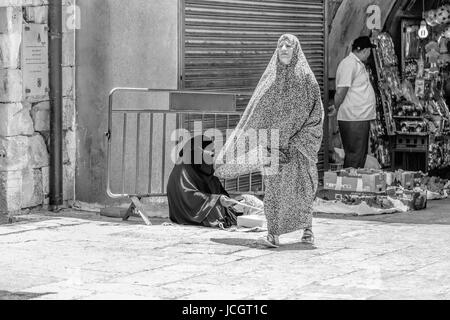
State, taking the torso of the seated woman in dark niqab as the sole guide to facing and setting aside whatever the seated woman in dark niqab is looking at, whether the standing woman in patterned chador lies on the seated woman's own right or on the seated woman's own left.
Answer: on the seated woman's own right

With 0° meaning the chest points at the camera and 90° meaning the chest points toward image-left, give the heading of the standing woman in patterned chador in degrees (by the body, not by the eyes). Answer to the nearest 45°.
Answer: approximately 45°

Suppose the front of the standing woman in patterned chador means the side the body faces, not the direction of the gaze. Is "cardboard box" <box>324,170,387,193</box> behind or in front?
behind

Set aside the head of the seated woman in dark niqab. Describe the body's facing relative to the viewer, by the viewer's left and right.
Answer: facing to the right of the viewer

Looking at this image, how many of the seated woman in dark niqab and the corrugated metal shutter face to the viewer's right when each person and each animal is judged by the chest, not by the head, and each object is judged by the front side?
1
